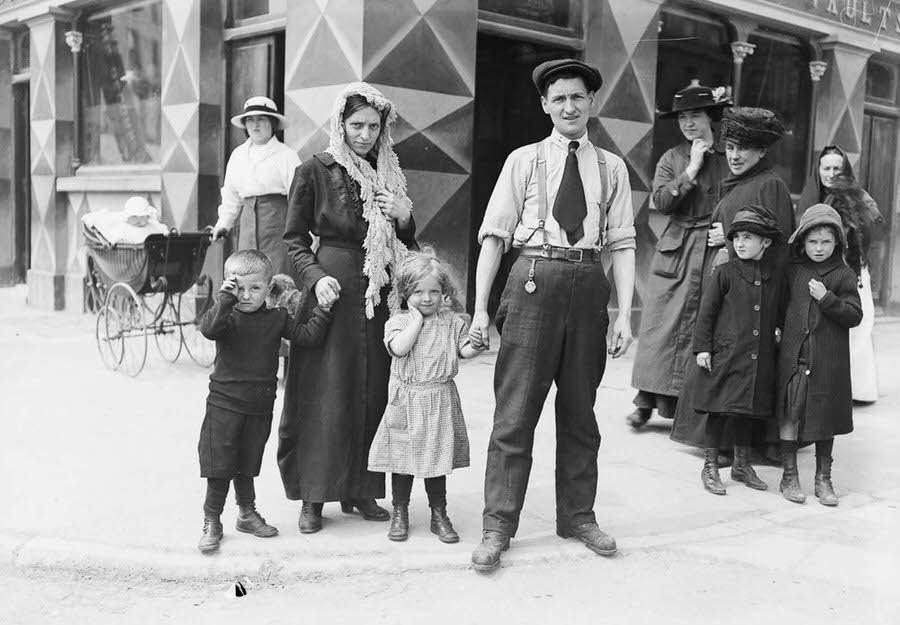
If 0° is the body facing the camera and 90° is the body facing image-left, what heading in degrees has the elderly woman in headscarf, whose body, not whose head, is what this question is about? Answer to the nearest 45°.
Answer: approximately 0°

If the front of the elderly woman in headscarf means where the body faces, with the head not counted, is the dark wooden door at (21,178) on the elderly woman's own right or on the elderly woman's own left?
on the elderly woman's own right

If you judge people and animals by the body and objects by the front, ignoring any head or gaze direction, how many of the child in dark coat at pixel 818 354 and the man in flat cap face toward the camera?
2

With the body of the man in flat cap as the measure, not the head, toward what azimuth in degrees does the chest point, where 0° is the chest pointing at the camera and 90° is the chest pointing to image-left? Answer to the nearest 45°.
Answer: approximately 0°

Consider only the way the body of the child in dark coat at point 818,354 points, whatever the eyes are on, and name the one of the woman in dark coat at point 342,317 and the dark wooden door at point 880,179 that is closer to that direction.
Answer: the woman in dark coat
